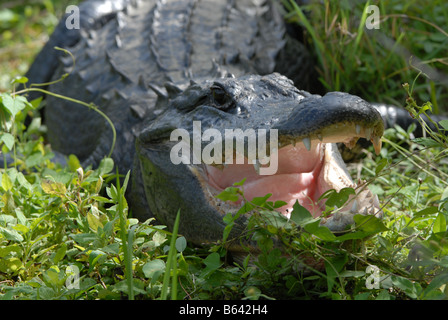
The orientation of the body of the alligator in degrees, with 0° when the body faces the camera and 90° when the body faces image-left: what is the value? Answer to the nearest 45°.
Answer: approximately 315°

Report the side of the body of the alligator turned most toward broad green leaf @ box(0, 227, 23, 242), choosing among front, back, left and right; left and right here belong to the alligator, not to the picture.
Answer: right
